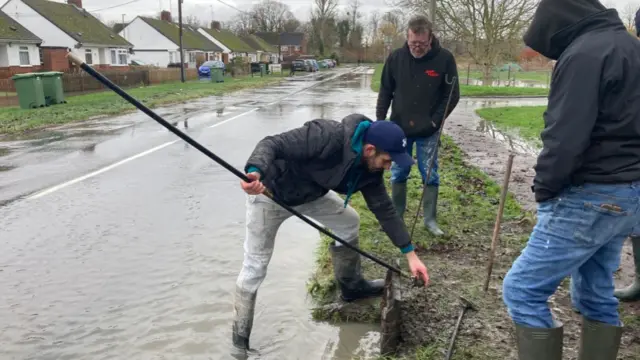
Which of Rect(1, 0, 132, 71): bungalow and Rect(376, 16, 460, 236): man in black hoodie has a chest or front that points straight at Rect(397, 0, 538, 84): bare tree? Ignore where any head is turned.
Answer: the bungalow

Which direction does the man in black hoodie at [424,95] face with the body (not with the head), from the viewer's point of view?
toward the camera

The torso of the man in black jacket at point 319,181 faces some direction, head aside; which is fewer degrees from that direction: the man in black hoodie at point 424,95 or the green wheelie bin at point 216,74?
the man in black hoodie

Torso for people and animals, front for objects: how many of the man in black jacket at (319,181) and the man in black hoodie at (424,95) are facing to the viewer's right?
1

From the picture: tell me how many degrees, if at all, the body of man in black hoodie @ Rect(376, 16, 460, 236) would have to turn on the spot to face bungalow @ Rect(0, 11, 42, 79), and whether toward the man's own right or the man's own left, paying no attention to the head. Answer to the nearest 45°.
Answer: approximately 135° to the man's own right

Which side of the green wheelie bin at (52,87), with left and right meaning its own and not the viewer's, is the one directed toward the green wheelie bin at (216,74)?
right

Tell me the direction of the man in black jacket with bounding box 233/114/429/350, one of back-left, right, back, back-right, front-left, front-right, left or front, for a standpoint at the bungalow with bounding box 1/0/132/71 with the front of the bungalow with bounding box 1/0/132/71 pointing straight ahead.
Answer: front-right

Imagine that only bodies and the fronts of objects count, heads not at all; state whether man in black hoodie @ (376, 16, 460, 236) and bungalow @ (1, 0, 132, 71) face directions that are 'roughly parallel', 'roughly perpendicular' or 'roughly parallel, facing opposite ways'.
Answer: roughly perpendicular

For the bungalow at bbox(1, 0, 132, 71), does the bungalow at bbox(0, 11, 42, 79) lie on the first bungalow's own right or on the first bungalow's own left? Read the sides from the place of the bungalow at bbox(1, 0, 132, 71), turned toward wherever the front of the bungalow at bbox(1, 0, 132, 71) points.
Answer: on the first bungalow's own right

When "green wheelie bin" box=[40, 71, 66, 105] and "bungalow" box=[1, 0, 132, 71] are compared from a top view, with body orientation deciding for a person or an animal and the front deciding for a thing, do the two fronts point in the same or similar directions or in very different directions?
same or similar directions

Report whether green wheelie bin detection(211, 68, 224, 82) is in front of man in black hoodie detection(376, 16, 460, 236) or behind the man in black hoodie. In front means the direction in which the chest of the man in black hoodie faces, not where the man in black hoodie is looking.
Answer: behind

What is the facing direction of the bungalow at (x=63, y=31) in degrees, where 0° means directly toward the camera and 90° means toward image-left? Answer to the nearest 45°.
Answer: approximately 315°

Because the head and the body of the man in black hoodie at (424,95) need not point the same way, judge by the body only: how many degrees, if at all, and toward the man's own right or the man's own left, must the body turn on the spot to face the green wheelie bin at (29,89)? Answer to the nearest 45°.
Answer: approximately 135° to the man's own right

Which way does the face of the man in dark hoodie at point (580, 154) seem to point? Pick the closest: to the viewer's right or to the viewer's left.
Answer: to the viewer's left

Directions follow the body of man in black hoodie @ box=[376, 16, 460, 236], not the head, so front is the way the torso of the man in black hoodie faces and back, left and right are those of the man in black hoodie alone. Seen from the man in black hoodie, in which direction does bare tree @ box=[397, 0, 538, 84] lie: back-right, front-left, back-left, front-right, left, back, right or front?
back

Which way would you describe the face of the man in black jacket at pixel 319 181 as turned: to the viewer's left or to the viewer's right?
to the viewer's right

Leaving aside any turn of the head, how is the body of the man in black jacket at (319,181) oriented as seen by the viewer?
to the viewer's right

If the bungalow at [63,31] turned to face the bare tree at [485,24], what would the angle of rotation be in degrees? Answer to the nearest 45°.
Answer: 0° — it already faces it
